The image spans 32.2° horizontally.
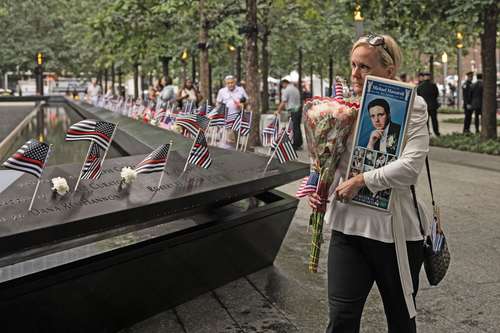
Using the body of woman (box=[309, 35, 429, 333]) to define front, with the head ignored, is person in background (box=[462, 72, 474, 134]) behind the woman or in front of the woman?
behind

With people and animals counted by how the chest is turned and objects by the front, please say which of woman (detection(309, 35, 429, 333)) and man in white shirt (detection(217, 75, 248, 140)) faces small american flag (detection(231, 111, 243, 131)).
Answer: the man in white shirt

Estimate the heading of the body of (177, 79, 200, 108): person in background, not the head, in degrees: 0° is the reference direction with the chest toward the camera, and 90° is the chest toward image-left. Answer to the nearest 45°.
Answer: approximately 0°

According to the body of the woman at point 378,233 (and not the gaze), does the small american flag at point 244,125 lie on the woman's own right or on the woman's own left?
on the woman's own right

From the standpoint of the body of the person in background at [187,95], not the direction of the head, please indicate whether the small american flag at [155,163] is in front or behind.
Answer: in front

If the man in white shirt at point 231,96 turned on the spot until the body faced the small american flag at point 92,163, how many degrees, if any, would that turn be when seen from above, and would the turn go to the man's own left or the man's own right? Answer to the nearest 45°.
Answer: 0° — they already face it

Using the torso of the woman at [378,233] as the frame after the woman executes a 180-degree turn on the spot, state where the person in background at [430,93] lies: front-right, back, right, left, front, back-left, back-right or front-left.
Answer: front-left

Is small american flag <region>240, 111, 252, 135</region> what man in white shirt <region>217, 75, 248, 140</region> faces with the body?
yes

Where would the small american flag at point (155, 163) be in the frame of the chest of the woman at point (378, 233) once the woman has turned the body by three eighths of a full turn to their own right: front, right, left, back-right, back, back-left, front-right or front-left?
front-left

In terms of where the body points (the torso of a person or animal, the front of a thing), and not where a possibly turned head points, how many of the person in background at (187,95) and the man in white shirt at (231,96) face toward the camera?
2

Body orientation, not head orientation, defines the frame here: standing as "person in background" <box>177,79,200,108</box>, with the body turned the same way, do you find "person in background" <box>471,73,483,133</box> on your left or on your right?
on your left

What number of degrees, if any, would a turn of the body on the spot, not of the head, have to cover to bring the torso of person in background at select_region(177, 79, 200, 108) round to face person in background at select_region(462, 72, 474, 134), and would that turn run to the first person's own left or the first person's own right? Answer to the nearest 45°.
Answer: approximately 90° to the first person's own left

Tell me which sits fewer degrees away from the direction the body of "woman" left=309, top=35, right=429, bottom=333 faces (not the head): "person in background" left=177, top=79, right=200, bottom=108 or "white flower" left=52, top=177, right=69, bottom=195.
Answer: the white flower
